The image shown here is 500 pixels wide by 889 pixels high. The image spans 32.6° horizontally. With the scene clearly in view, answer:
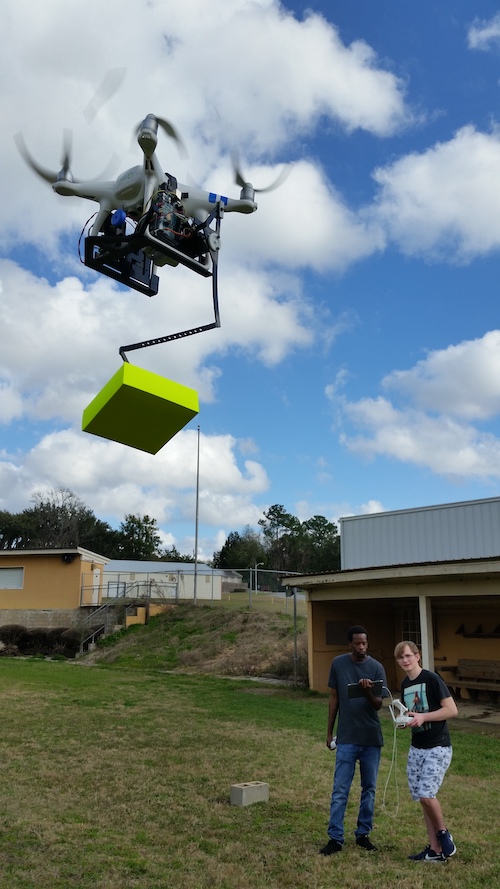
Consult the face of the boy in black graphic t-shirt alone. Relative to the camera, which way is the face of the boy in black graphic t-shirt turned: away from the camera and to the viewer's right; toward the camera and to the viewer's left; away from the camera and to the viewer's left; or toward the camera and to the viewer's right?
toward the camera and to the viewer's left

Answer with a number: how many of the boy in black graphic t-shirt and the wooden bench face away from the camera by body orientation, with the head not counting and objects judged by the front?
0

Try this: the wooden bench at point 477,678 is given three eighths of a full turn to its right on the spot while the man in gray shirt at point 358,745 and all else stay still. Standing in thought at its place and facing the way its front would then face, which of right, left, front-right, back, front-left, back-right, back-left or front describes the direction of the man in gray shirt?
back

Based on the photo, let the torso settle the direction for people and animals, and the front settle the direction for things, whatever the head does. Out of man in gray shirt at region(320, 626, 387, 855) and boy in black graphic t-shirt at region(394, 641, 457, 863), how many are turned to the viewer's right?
0

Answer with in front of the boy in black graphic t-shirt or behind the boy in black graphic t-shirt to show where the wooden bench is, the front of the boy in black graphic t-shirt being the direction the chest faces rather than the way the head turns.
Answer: behind

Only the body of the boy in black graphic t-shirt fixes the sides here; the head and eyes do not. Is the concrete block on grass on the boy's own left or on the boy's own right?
on the boy's own right

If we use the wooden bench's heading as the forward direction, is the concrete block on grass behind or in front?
in front
